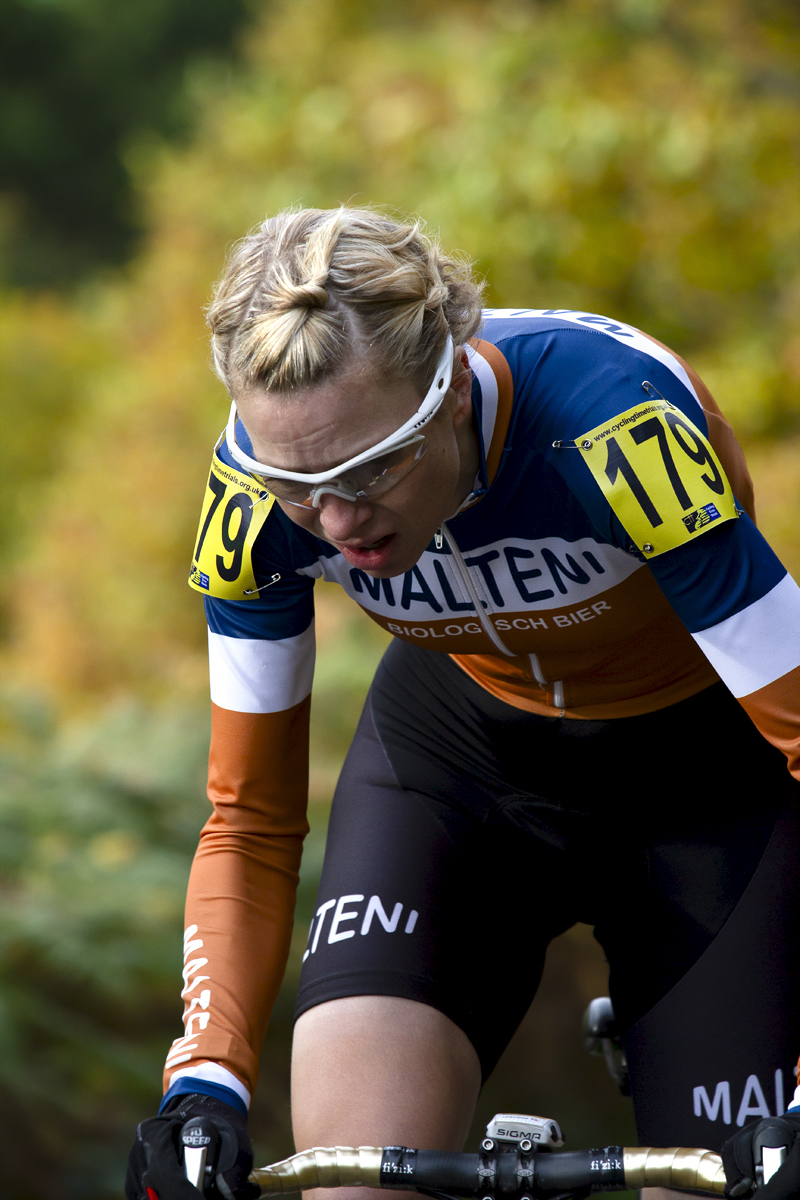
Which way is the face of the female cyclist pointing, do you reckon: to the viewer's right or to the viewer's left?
to the viewer's left

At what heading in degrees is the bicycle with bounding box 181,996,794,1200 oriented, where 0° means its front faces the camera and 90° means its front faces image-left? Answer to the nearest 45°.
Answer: approximately 0°
